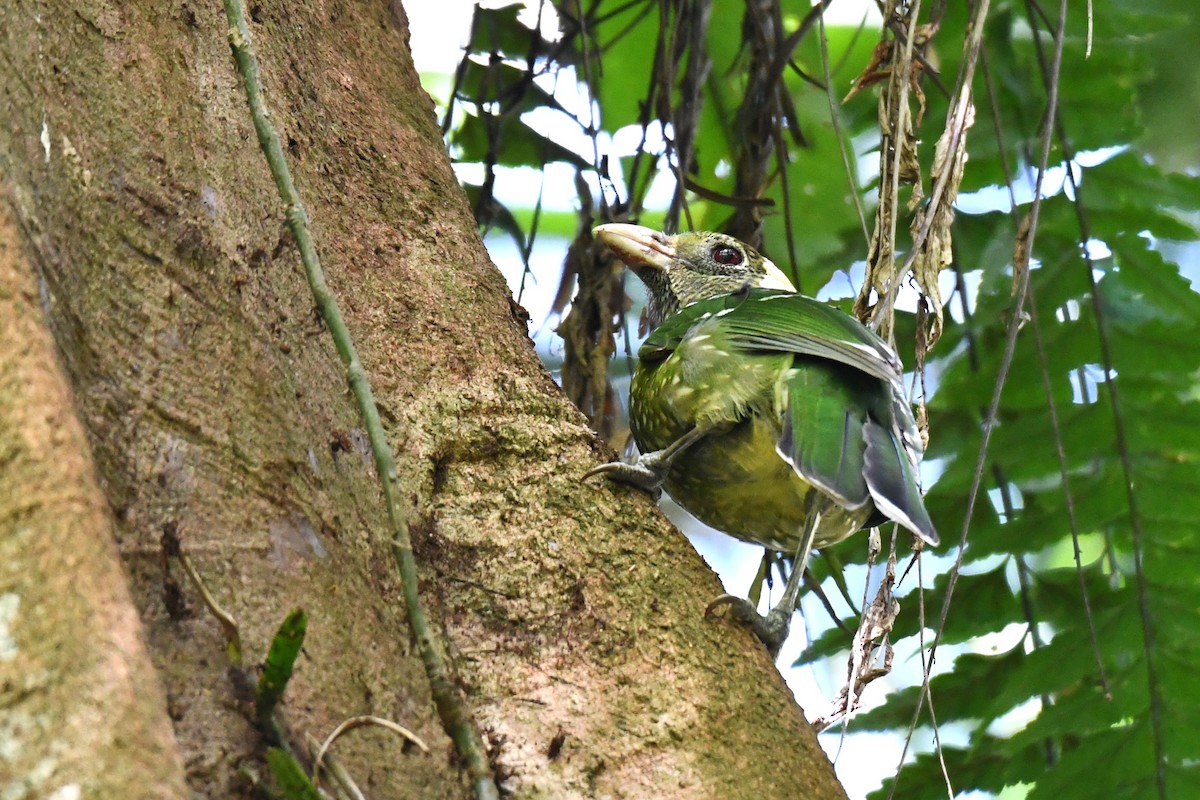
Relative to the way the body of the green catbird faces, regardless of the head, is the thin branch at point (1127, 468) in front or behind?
behind

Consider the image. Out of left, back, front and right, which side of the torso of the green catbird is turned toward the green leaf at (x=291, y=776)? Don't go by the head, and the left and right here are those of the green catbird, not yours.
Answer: left

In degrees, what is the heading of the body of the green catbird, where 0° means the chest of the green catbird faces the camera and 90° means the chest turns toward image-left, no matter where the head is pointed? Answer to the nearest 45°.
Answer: approximately 90°

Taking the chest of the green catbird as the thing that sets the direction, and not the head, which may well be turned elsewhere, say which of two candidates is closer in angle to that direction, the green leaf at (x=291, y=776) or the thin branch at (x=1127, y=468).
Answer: the green leaf

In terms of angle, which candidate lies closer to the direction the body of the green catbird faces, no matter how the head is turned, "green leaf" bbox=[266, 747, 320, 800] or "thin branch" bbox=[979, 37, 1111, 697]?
the green leaf

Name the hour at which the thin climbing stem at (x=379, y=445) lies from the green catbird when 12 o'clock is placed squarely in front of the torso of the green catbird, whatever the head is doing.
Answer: The thin climbing stem is roughly at 10 o'clock from the green catbird.

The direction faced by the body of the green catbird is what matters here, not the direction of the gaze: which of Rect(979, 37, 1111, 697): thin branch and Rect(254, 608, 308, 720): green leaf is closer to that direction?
the green leaf

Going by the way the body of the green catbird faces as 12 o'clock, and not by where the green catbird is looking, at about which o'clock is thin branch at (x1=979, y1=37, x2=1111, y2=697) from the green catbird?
The thin branch is roughly at 5 o'clock from the green catbird.
